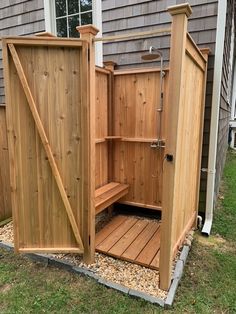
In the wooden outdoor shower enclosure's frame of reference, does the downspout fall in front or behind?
behind

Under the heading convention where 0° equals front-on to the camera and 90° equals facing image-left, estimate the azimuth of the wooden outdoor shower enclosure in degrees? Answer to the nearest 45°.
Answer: approximately 45°
